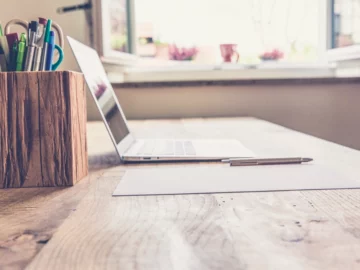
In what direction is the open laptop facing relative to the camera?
to the viewer's right
